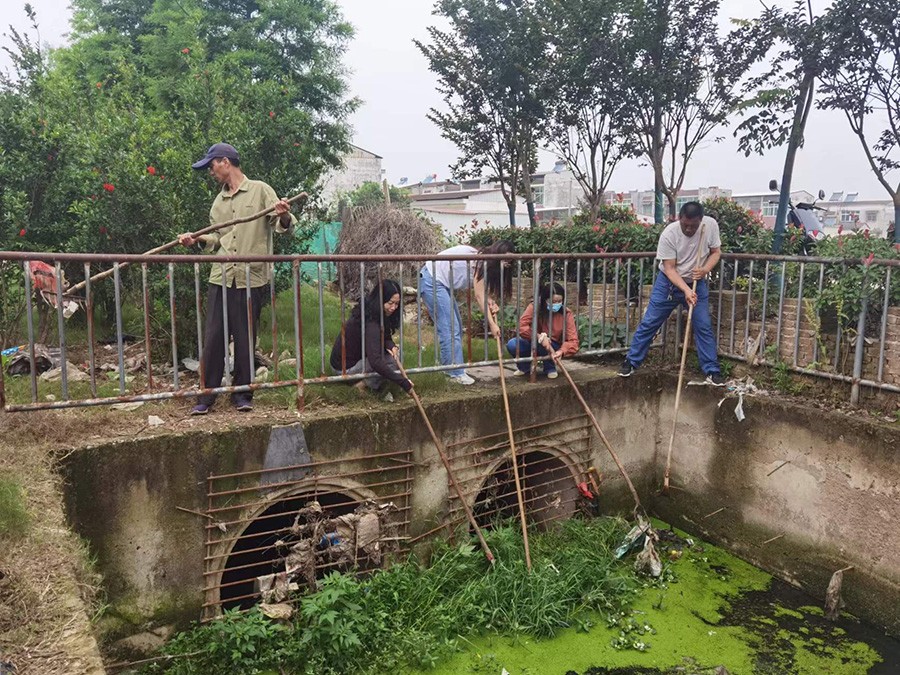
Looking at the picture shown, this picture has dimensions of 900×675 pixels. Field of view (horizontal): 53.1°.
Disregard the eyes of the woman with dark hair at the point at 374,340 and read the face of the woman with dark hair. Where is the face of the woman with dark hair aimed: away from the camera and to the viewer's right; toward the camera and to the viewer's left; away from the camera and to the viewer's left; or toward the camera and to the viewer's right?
toward the camera and to the viewer's right

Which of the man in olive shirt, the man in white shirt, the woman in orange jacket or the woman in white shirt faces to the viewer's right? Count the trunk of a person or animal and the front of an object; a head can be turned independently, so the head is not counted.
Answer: the woman in white shirt

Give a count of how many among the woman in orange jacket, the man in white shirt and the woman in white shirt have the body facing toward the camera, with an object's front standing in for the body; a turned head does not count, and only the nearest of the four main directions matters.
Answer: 2

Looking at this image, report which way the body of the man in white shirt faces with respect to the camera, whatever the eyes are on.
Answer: toward the camera

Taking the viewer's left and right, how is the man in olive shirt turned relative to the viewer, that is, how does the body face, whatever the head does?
facing the viewer and to the left of the viewer

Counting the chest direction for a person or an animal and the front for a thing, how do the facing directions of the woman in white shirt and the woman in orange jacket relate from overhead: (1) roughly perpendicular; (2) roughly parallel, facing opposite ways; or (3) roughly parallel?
roughly perpendicular

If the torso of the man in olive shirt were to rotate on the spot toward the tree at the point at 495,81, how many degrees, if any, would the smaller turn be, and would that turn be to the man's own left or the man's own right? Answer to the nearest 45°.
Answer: approximately 180°

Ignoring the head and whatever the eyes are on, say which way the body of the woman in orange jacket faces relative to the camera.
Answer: toward the camera

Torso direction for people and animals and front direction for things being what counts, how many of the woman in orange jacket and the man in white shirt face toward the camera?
2

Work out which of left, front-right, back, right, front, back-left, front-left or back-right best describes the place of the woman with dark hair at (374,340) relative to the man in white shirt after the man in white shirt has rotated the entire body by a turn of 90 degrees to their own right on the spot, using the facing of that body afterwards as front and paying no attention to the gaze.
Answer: front-left

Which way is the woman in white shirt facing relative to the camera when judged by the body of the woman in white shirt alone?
to the viewer's right

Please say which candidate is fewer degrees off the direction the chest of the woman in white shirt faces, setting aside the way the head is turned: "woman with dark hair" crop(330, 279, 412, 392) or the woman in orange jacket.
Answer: the woman in orange jacket
